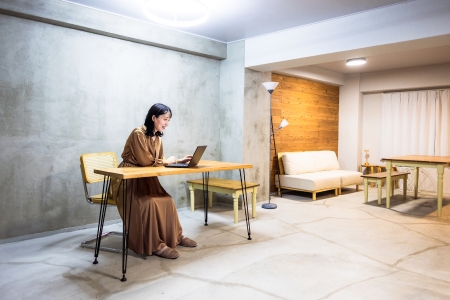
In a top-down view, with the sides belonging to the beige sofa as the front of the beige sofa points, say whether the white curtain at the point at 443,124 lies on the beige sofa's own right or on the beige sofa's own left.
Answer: on the beige sofa's own left

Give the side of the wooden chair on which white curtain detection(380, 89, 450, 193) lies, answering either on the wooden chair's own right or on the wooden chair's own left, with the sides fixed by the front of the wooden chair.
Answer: on the wooden chair's own left

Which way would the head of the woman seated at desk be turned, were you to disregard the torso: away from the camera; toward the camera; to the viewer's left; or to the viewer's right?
to the viewer's right

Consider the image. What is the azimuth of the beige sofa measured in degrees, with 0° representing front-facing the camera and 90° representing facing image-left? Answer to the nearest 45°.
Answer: approximately 315°

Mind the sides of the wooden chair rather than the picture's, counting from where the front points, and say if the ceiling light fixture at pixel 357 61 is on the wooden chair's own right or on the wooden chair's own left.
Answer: on the wooden chair's own left

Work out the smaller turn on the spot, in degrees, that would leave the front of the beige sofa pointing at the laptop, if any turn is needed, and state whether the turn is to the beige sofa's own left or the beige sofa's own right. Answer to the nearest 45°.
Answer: approximately 45° to the beige sofa's own right

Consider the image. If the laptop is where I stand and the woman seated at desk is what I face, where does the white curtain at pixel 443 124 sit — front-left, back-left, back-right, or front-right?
back-right

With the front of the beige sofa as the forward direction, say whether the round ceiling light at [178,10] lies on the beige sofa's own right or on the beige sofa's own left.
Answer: on the beige sofa's own right

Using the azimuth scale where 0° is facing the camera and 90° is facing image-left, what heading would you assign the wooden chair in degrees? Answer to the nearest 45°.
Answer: approximately 315°
